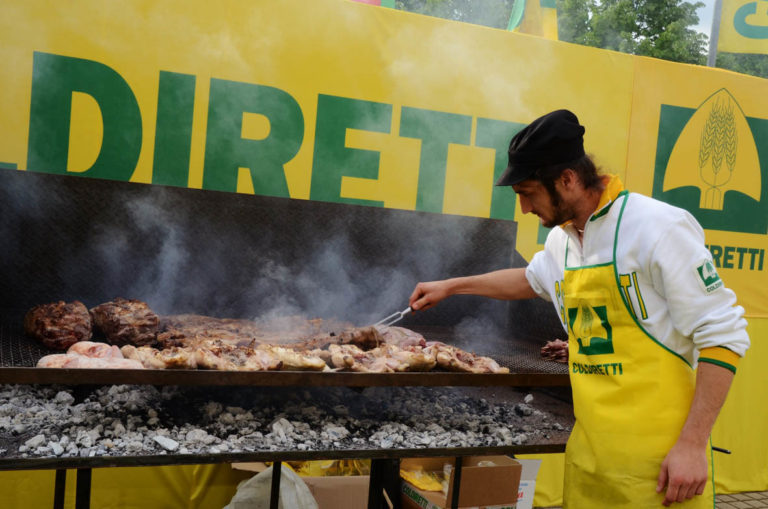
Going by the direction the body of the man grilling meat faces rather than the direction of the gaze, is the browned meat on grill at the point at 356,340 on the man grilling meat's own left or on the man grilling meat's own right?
on the man grilling meat's own right

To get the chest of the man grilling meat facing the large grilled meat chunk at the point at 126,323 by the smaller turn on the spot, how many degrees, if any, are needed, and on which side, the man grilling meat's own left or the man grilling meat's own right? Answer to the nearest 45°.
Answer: approximately 45° to the man grilling meat's own right

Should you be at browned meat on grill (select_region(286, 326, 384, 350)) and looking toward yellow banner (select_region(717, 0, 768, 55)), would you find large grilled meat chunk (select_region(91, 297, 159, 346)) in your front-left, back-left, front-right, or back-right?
back-left

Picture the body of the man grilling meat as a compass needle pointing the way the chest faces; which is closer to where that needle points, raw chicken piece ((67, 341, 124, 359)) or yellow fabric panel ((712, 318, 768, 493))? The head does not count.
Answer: the raw chicken piece

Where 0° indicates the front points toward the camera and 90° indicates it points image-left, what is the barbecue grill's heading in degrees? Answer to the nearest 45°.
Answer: approximately 0°

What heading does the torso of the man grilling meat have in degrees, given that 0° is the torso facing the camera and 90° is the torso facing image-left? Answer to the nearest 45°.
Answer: approximately 45°

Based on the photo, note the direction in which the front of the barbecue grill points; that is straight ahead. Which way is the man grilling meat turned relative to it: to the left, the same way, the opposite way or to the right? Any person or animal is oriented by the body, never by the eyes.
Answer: to the right

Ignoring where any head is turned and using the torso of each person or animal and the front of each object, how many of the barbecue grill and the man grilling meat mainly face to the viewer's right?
0
